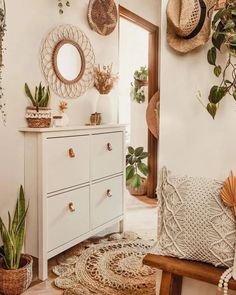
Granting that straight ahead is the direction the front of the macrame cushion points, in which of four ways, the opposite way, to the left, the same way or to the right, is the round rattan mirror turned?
to the left

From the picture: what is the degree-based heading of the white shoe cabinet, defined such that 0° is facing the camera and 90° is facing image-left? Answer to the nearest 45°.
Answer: approximately 315°

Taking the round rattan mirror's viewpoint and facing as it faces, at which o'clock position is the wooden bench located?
The wooden bench is roughly at 1 o'clock from the round rattan mirror.

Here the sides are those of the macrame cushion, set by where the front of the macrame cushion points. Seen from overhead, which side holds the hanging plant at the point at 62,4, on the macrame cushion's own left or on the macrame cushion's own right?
on the macrame cushion's own right

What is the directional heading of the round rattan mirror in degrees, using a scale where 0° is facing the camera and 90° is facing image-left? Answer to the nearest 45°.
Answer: approximately 315°

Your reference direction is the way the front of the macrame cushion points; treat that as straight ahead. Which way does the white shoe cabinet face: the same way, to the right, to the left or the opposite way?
to the left
